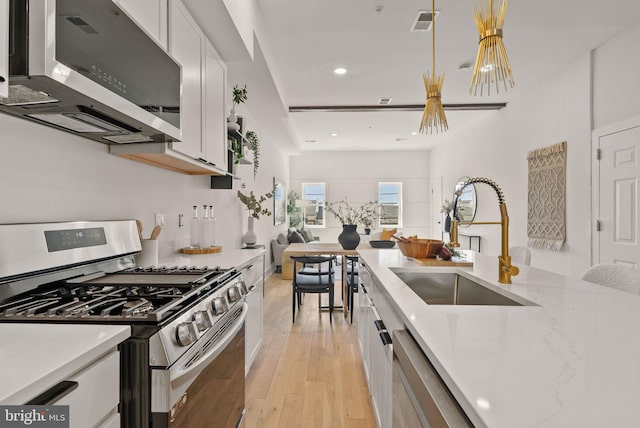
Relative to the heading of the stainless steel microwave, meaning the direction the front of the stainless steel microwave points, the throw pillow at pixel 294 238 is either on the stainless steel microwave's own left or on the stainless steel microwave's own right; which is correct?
on the stainless steel microwave's own left

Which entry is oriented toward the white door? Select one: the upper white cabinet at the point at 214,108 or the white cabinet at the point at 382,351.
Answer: the upper white cabinet

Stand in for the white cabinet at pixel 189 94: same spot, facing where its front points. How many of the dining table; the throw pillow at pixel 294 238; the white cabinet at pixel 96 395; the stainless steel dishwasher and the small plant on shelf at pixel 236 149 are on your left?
3

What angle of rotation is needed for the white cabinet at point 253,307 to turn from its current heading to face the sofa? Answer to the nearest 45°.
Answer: approximately 90° to its left

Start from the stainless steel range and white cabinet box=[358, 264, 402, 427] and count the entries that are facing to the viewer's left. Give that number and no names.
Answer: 1

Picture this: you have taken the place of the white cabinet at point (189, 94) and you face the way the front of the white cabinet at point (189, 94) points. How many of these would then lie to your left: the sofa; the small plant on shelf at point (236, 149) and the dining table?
3

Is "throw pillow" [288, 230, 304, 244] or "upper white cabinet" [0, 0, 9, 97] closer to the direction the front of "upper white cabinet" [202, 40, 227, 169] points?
the throw pillow

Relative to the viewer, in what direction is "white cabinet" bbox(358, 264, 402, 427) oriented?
to the viewer's left

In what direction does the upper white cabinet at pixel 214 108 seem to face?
to the viewer's right

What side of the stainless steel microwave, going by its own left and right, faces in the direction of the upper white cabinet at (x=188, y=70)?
left

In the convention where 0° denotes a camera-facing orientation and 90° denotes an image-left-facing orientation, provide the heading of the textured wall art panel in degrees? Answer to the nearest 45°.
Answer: approximately 45°

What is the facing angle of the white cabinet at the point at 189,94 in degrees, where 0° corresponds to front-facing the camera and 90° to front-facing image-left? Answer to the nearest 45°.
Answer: approximately 315°

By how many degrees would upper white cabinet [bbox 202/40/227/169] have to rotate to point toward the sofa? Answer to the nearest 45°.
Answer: approximately 90° to its left

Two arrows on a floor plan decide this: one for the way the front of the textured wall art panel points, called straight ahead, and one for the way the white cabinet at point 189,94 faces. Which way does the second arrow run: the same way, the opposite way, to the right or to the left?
the opposite way

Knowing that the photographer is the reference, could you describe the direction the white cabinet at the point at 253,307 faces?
facing to the right of the viewer
